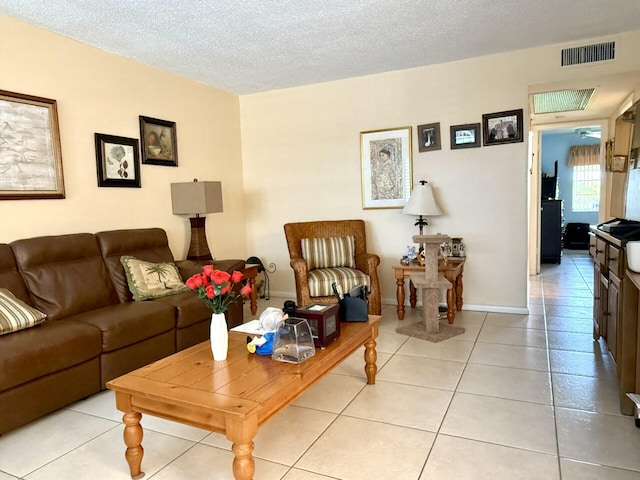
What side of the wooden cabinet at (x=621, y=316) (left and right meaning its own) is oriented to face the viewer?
left

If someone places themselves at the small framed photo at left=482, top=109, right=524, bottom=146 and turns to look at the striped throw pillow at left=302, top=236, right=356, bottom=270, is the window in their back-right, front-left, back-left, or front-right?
back-right

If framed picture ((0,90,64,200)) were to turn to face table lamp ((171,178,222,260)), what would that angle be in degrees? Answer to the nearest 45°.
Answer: approximately 45° to its left

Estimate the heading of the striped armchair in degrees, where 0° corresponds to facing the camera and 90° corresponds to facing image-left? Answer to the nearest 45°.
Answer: approximately 0°

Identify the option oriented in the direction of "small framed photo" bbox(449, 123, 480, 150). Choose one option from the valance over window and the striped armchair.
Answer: the valance over window

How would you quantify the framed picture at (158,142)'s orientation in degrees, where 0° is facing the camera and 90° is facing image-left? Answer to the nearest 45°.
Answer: approximately 315°

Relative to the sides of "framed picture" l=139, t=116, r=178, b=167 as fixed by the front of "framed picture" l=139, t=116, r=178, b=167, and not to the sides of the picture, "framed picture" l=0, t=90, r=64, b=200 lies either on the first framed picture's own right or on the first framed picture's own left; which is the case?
on the first framed picture's own right

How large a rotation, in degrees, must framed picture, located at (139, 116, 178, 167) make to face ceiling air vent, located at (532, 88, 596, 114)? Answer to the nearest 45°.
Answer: approximately 45° to its left

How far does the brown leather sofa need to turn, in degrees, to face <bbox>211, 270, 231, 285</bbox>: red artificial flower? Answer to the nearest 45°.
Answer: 0° — it already faces it

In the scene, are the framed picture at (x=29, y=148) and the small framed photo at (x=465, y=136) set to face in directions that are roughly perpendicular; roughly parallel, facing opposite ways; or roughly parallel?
roughly perpendicular

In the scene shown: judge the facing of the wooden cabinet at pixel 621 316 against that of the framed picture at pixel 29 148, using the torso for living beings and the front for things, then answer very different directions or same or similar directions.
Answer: very different directions

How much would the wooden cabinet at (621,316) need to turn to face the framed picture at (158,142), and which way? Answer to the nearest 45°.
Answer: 0° — it already faces it
